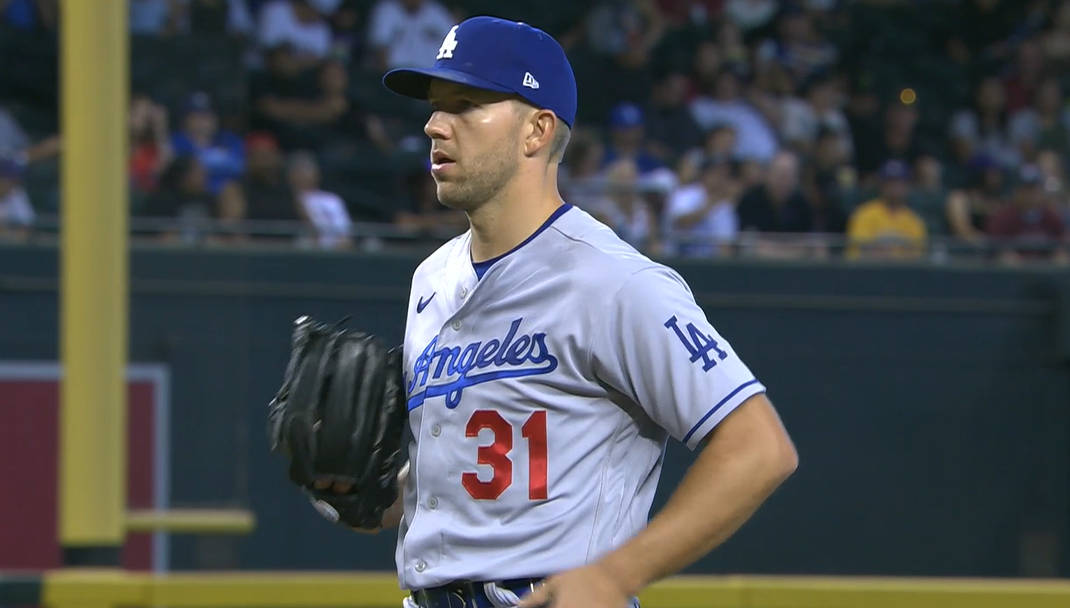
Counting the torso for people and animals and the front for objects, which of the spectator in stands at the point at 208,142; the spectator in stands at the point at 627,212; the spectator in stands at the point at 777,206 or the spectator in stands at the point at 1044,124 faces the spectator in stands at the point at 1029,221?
the spectator in stands at the point at 1044,124

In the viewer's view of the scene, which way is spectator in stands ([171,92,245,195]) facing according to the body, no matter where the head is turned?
toward the camera

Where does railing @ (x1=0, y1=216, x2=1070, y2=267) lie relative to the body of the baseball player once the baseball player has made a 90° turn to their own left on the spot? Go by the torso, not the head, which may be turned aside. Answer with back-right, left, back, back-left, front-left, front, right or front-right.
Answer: back-left

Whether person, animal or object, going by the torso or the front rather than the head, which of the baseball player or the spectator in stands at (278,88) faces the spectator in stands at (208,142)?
the spectator in stands at (278,88)

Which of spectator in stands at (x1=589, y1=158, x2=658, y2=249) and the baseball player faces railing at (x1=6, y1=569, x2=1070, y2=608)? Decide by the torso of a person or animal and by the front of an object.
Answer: the spectator in stands

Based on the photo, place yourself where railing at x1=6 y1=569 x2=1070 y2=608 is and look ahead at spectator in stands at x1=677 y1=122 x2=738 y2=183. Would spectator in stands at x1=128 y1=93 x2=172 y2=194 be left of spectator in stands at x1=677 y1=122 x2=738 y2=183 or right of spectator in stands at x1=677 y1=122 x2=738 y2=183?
left

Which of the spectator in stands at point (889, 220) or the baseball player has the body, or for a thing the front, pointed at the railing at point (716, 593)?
the spectator in stands

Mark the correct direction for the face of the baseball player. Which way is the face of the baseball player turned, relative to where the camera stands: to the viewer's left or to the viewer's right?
to the viewer's left

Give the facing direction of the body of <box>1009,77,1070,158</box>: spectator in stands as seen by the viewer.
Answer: toward the camera

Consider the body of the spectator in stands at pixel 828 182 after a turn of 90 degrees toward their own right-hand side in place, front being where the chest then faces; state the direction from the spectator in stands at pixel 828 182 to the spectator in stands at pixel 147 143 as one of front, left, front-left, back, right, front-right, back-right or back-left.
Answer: front-left

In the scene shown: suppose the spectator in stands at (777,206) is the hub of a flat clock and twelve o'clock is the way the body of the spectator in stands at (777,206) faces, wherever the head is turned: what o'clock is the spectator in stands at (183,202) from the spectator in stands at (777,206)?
the spectator in stands at (183,202) is roughly at 2 o'clock from the spectator in stands at (777,206).
